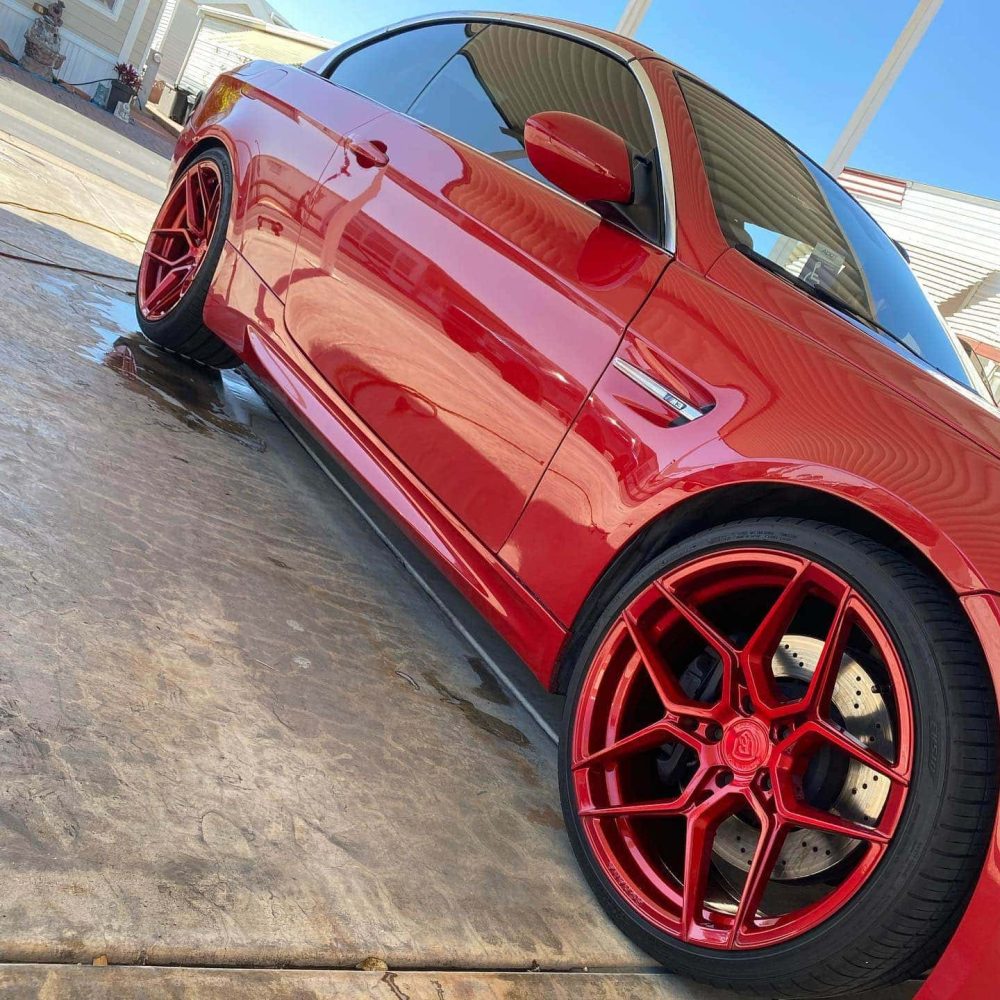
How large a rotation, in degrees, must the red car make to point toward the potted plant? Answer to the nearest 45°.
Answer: approximately 180°

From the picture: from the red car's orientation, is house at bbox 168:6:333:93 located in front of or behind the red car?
behind

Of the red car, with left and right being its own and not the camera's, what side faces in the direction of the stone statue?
back

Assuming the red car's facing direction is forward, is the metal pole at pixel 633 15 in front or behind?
behind

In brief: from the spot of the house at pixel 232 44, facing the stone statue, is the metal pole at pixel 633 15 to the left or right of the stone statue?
left

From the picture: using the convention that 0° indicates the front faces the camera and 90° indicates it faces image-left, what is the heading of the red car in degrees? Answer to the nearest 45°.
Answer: approximately 315°
